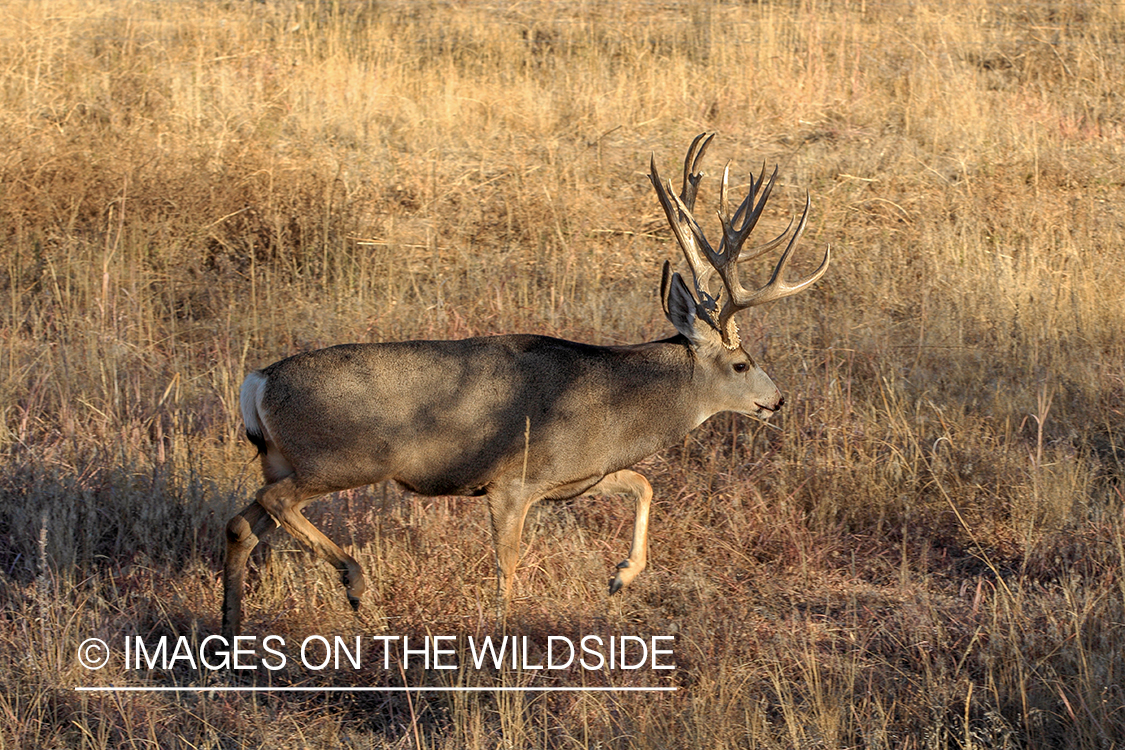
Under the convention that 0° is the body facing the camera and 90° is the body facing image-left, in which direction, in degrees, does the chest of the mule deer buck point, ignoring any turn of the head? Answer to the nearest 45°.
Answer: approximately 270°
